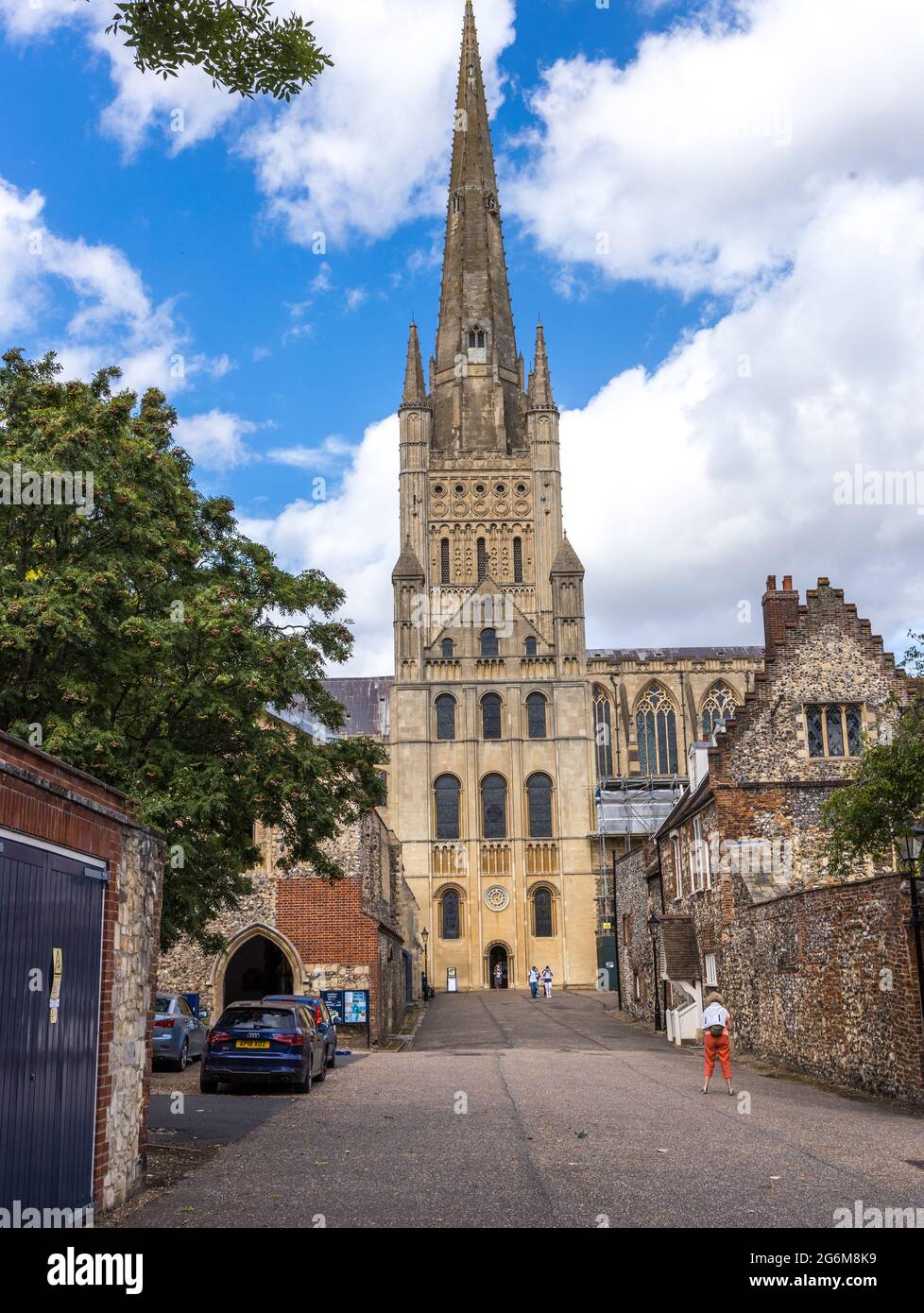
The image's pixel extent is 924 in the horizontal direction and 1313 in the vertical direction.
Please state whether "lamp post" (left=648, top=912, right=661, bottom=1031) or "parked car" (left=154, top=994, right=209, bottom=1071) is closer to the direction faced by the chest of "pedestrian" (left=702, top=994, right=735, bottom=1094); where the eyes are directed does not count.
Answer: the lamp post

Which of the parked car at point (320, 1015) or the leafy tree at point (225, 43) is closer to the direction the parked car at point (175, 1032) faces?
the parked car

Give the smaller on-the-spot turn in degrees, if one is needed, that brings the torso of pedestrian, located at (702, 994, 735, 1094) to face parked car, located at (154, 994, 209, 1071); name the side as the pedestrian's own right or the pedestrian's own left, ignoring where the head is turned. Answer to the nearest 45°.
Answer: approximately 45° to the pedestrian's own left

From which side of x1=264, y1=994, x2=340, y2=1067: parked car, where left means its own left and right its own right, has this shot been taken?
back

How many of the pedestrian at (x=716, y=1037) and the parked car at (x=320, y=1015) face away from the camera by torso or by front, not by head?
2

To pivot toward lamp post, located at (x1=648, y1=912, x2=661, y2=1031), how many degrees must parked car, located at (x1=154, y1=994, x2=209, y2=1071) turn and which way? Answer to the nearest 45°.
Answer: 0° — it already faces it

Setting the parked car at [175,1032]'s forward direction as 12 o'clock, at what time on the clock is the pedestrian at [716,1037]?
The pedestrian is roughly at 3 o'clock from the parked car.

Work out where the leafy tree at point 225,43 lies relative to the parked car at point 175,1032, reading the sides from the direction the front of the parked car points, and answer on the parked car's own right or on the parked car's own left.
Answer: on the parked car's own right

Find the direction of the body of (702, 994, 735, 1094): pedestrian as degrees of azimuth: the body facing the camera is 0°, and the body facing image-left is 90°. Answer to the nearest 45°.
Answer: approximately 180°

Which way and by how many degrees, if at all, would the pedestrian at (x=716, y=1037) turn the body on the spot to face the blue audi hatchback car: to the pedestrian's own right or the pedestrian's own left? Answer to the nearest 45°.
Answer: approximately 90° to the pedestrian's own left

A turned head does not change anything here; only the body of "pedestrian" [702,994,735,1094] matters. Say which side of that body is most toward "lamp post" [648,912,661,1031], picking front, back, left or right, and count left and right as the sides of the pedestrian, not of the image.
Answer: front

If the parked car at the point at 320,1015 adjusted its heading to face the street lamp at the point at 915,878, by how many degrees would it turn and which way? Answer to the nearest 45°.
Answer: approximately 135° to its right

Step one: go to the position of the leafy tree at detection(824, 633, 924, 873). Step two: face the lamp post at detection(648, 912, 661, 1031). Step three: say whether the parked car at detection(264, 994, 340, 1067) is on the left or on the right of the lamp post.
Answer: left
